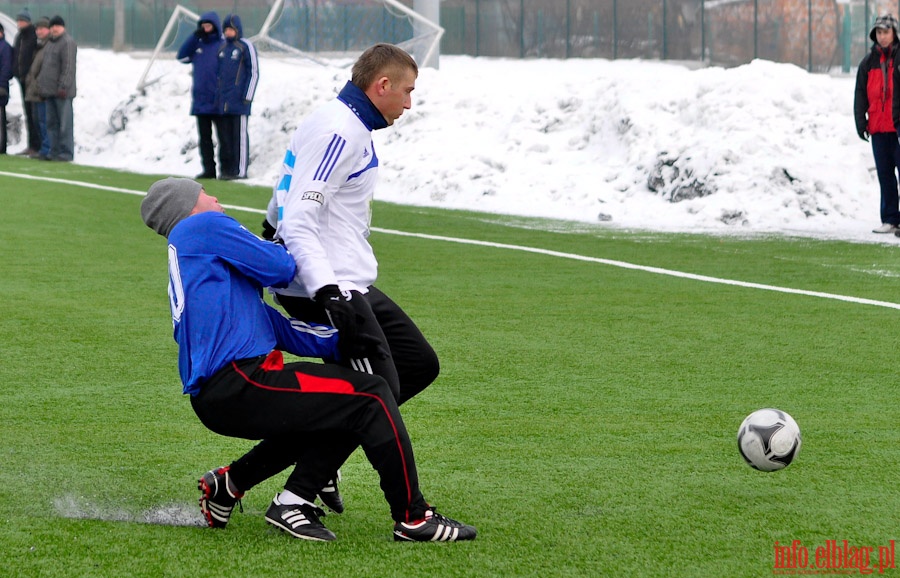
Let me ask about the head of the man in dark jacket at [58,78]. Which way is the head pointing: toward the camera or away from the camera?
toward the camera

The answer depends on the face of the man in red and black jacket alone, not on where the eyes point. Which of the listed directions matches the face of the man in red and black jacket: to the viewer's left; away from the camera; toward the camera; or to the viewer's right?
toward the camera

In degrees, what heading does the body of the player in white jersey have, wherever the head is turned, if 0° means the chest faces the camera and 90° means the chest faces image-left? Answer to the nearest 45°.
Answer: approximately 270°

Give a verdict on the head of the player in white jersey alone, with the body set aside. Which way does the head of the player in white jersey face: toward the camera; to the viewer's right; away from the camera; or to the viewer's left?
to the viewer's right

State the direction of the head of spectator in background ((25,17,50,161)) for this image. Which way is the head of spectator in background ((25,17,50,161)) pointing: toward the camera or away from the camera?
toward the camera

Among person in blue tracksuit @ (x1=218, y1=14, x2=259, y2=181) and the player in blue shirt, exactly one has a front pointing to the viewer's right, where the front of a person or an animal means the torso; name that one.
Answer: the player in blue shirt

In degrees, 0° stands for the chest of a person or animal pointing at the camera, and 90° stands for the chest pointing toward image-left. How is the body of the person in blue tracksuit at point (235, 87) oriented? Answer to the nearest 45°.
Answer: approximately 45°

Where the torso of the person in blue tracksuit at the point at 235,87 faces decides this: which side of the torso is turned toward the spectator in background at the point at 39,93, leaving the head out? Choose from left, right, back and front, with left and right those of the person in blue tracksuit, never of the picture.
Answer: right

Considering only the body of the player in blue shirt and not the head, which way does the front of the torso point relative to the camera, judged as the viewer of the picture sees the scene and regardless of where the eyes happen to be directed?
to the viewer's right
